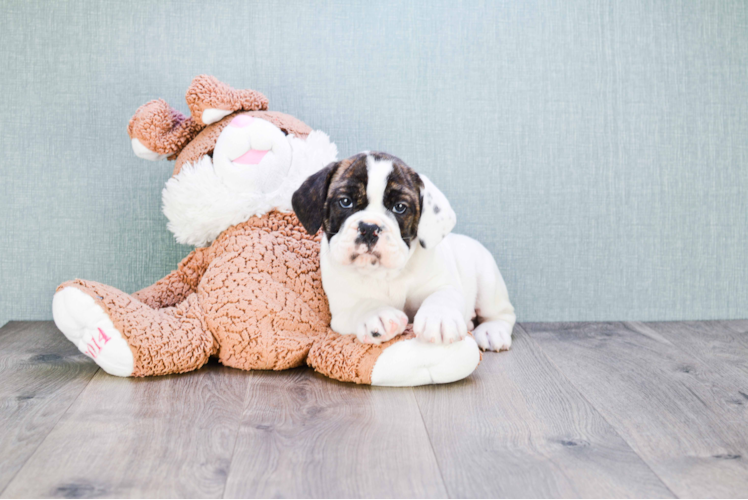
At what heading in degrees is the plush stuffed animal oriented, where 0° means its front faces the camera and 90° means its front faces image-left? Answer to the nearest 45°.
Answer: approximately 0°

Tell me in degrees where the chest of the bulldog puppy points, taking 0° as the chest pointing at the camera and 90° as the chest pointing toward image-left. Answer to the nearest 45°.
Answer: approximately 45°
